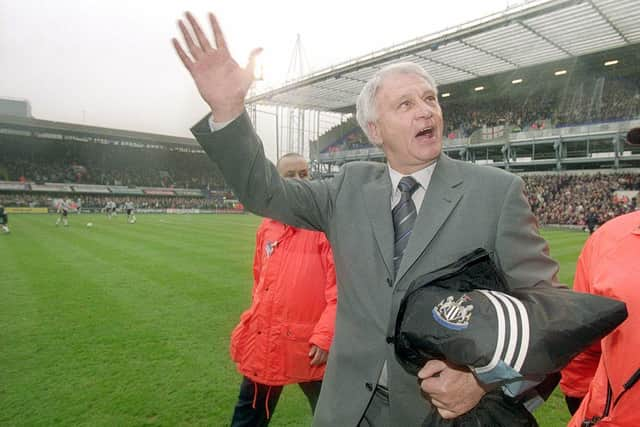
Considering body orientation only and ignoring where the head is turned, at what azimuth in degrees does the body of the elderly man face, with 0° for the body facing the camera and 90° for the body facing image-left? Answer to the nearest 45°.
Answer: approximately 0°

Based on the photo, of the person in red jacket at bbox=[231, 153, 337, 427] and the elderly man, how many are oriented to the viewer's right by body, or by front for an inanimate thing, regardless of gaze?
0

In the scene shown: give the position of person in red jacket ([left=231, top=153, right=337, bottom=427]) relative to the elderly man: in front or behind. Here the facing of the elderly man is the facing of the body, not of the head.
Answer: behind

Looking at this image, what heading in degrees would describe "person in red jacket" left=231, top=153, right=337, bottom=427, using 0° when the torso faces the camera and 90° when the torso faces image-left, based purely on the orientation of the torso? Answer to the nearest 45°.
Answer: approximately 45°

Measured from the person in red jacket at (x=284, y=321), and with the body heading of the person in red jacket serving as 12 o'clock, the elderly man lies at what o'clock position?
The elderly man is roughly at 10 o'clock from the person in red jacket.

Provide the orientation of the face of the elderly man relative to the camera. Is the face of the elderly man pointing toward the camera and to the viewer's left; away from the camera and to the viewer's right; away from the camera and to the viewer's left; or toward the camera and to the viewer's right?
toward the camera and to the viewer's right
